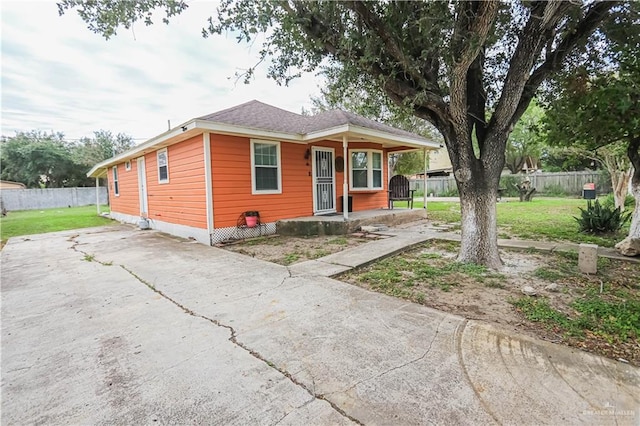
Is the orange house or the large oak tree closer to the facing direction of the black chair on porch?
the large oak tree

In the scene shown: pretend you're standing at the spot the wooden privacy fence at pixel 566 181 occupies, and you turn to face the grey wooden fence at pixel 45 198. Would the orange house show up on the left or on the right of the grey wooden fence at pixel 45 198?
left

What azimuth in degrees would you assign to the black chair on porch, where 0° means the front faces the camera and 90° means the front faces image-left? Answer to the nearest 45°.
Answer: approximately 0°

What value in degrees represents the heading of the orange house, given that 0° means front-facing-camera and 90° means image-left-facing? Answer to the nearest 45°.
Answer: approximately 315°

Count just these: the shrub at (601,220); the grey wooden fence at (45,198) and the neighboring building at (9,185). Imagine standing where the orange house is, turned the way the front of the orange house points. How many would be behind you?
2

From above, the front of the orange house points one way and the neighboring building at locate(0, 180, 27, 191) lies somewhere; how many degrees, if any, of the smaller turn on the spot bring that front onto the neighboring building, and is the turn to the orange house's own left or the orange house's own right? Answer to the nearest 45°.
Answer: approximately 180°

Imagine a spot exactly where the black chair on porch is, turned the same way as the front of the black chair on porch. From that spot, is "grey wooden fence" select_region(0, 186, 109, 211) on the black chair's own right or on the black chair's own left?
on the black chair's own right

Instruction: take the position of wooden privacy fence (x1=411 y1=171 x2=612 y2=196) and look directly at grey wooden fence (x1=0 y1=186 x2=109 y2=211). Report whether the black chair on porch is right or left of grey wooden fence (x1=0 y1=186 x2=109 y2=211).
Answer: left

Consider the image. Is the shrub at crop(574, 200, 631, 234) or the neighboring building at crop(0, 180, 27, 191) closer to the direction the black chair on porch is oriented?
the shrub
